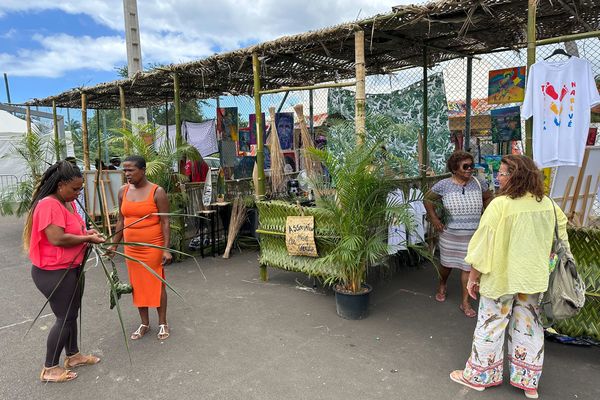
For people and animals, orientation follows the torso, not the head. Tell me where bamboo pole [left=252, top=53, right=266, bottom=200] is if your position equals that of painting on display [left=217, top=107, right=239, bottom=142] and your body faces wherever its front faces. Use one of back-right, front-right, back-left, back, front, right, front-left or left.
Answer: front

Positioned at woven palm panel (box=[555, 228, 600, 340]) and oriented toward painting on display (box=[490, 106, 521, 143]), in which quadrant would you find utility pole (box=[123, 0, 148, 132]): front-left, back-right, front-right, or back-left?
front-left

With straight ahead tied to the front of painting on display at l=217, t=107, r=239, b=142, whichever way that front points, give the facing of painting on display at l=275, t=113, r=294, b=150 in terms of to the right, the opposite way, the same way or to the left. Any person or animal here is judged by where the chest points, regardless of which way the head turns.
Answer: the same way

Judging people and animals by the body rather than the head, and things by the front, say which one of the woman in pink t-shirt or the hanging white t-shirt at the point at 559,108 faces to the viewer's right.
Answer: the woman in pink t-shirt

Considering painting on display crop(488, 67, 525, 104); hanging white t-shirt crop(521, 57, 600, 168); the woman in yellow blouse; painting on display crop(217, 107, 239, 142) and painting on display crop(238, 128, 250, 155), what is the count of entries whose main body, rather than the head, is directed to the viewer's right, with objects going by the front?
0

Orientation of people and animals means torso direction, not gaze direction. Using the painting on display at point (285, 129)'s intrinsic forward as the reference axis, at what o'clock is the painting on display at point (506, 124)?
the painting on display at point (506, 124) is roughly at 10 o'clock from the painting on display at point (285, 129).

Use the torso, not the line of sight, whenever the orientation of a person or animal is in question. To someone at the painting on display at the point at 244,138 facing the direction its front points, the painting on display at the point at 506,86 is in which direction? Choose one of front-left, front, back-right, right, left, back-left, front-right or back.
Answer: front-left

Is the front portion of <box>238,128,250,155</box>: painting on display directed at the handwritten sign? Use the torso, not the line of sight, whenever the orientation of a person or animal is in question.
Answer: yes

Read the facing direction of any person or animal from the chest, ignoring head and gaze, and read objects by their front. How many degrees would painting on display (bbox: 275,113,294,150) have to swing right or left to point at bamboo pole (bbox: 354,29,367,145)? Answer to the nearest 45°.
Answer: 0° — it already faces it

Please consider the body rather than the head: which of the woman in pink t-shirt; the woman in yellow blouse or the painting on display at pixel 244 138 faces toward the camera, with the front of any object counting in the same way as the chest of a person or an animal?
the painting on display

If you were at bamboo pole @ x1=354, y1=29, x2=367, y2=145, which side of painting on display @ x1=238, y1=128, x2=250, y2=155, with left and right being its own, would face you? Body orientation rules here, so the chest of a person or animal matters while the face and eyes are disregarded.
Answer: left

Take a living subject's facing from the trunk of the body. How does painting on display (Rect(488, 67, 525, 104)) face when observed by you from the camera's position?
facing the viewer and to the left of the viewer

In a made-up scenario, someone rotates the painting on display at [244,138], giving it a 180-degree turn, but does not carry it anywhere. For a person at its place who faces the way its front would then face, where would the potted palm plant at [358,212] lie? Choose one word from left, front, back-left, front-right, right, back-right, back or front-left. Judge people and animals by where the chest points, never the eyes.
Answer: back

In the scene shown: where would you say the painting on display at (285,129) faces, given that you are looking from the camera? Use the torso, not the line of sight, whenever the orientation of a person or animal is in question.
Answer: facing the viewer

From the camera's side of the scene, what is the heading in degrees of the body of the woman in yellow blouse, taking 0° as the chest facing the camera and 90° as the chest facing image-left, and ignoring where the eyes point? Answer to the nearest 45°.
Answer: approximately 135°

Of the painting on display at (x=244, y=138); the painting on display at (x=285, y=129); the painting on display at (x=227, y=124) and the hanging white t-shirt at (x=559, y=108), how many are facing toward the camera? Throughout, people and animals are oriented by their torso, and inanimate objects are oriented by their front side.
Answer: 4

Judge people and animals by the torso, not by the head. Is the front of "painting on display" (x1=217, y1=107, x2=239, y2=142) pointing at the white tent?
no

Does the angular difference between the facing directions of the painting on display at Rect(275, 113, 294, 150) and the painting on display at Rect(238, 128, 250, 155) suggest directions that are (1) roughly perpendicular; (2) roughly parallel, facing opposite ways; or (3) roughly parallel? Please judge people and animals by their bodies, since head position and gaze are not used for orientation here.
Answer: roughly parallel

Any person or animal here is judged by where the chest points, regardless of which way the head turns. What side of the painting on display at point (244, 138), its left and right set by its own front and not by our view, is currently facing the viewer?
front

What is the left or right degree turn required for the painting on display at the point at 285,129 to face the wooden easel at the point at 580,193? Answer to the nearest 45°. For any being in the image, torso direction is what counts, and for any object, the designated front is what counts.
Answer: approximately 45° to its left
